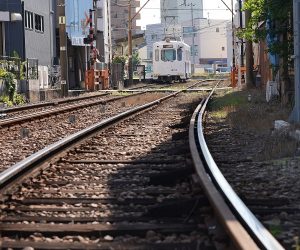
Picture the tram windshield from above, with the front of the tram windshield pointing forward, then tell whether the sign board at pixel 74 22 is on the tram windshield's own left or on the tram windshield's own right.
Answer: on the tram windshield's own right

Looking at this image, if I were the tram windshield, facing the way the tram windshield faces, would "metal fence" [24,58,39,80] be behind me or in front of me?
in front

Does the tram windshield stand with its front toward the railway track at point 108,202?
yes

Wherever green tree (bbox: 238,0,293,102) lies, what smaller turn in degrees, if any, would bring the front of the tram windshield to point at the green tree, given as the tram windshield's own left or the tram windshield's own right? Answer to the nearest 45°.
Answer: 0° — it already faces it

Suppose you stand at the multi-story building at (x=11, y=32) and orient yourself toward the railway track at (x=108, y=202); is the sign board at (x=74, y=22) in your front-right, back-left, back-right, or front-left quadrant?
back-left

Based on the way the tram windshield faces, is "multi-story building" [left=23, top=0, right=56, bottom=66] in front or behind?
in front

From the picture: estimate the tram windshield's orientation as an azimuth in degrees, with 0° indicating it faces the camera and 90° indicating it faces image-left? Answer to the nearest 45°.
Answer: approximately 0°

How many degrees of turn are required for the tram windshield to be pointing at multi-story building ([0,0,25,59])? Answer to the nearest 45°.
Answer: approximately 45° to its right
